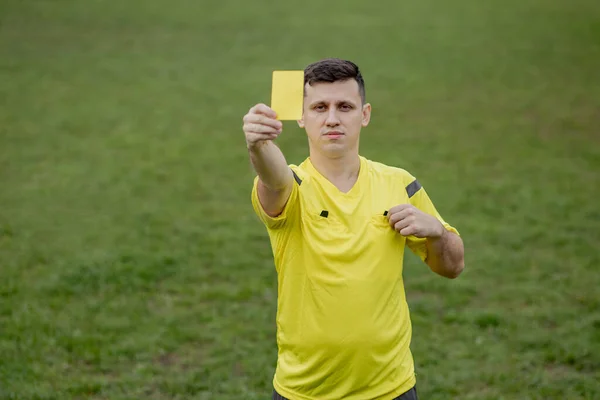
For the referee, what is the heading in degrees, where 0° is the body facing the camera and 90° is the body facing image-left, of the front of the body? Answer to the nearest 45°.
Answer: approximately 0°
